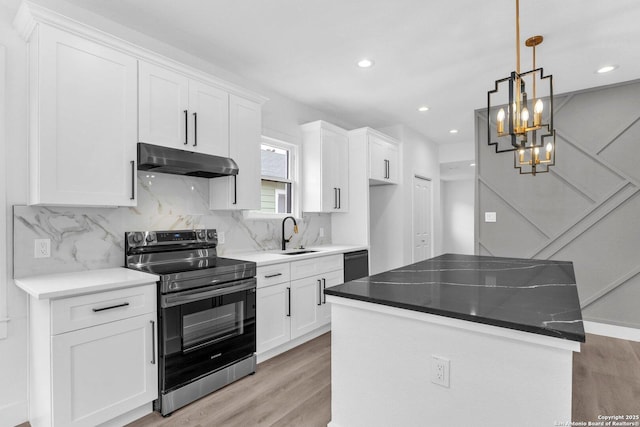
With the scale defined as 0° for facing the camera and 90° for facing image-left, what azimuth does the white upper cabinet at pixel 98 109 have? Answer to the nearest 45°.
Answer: approximately 315°

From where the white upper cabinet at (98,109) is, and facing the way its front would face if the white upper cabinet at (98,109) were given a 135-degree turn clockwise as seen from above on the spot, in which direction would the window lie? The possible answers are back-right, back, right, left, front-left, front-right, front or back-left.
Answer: back-right

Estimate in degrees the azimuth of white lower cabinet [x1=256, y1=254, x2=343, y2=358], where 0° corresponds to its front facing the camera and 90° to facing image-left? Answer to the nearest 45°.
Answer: approximately 315°

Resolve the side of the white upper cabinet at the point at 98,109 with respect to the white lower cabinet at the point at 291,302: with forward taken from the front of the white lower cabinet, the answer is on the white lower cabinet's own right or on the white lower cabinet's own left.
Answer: on the white lower cabinet's own right

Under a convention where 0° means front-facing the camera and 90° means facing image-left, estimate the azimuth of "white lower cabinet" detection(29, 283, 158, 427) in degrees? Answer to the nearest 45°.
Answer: approximately 315°

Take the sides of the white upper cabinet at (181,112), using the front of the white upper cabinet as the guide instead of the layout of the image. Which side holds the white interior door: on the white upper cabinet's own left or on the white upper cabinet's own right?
on the white upper cabinet's own left

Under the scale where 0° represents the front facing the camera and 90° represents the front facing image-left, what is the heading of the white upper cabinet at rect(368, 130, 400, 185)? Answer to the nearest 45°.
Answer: approximately 315°

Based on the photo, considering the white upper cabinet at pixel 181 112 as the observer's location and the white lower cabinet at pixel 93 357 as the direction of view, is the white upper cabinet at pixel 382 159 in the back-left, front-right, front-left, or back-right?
back-left

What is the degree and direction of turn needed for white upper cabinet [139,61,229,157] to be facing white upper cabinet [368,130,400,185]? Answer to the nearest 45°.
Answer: approximately 90° to its left

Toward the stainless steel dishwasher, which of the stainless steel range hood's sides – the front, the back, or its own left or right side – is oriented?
left

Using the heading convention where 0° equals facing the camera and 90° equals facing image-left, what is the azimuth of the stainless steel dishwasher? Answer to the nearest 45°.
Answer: approximately 315°

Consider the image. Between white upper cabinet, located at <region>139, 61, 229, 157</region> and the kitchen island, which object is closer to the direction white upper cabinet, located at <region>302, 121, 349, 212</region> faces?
the kitchen island
